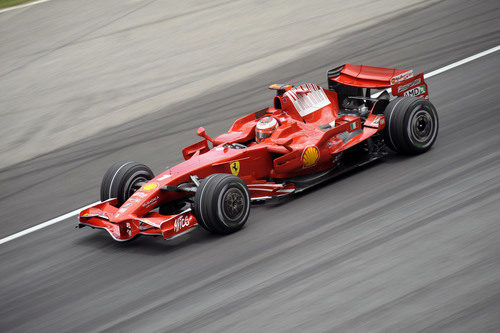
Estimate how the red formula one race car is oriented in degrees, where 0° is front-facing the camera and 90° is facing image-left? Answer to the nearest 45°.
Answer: approximately 45°
